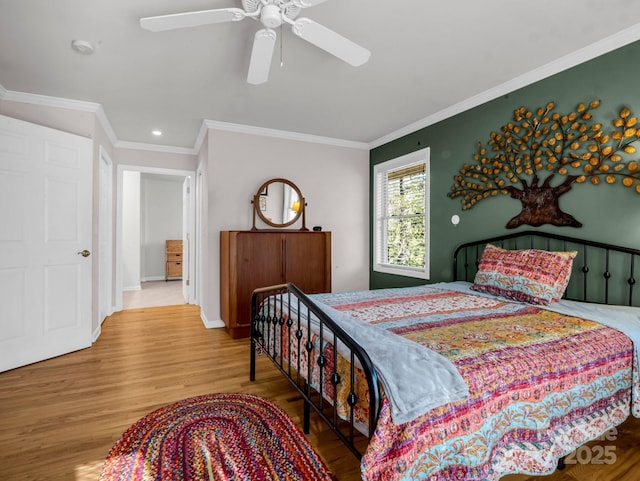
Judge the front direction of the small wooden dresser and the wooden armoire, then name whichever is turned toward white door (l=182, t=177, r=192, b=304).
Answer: the small wooden dresser

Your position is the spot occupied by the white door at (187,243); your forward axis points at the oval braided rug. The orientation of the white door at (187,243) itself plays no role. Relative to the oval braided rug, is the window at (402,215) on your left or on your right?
left

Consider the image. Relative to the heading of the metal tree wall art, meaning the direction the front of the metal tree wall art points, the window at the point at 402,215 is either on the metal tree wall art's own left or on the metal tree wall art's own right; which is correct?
on the metal tree wall art's own right

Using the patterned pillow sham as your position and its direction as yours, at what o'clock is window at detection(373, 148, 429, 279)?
The window is roughly at 3 o'clock from the patterned pillow sham.

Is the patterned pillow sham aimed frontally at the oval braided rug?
yes

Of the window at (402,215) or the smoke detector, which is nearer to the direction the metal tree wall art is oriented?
the smoke detector

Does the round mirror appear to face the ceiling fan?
yes

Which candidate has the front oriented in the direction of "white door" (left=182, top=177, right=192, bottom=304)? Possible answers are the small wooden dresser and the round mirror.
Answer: the small wooden dresser

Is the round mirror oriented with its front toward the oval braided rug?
yes

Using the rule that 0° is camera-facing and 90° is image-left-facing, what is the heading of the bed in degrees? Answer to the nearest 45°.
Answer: approximately 45°

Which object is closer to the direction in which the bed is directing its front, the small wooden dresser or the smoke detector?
the smoke detector

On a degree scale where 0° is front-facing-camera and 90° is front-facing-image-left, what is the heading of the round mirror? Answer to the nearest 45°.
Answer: approximately 0°

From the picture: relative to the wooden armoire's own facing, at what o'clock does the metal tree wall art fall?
The metal tree wall art is roughly at 10 o'clock from the wooden armoire.

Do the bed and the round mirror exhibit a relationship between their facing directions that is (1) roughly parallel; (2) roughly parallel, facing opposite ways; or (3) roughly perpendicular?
roughly perpendicular

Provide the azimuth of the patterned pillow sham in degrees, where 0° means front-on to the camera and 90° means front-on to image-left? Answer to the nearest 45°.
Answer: approximately 45°

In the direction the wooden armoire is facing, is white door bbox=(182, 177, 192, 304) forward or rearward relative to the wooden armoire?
rearward
